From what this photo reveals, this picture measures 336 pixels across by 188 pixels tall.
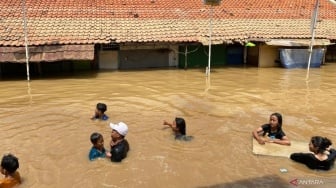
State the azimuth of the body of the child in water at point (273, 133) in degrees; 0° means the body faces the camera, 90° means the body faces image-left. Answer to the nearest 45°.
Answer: approximately 45°

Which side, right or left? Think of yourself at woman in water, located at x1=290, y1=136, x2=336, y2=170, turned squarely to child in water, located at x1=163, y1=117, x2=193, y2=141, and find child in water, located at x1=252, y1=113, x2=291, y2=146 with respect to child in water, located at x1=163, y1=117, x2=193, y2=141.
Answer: right

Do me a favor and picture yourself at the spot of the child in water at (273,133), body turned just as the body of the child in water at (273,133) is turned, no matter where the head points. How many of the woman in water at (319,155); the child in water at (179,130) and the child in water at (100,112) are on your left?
1

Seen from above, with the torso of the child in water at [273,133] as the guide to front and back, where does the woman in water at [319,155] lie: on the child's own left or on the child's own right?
on the child's own left

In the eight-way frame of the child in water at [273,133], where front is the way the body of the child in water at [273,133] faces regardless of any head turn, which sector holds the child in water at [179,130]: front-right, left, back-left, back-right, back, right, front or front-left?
front-right

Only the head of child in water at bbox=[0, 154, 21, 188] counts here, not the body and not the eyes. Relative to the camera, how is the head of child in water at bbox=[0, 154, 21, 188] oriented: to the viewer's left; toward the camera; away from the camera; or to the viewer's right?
away from the camera

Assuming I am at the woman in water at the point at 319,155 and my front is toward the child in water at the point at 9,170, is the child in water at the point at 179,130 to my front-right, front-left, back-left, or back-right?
front-right

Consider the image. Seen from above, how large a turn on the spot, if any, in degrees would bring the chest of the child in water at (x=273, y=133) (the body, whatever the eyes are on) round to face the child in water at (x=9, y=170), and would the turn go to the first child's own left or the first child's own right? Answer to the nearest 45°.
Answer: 0° — they already face them

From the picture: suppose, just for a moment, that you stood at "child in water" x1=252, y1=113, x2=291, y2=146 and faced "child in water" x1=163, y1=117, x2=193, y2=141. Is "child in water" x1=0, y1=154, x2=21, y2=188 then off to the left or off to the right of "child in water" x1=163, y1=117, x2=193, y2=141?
left

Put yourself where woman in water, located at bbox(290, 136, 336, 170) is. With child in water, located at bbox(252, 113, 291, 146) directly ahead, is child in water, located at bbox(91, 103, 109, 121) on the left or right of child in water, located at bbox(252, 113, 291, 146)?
left
